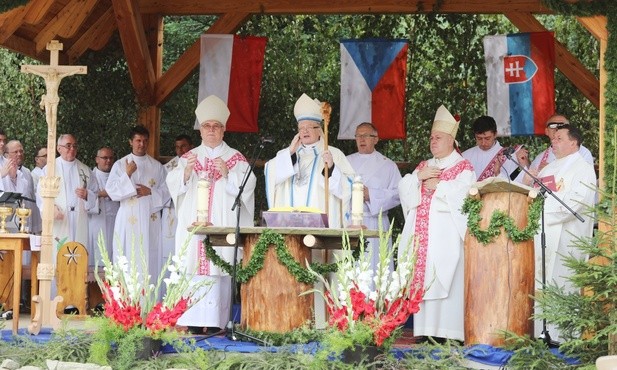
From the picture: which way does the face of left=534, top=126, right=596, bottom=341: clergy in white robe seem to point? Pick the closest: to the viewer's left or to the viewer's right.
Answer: to the viewer's left

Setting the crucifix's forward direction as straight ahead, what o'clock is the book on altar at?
The book on altar is roughly at 10 o'clock from the crucifix.

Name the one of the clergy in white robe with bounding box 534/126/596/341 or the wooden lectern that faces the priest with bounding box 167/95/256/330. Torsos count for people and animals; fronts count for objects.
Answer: the clergy in white robe

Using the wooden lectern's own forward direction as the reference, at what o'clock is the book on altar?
The book on altar is roughly at 3 o'clock from the wooden lectern.

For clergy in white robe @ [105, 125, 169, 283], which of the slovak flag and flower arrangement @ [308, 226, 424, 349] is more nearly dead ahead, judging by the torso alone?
the flower arrangement

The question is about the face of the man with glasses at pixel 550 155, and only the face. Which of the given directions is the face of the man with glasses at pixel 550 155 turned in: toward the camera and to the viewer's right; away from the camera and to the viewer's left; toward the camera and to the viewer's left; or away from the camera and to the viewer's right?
toward the camera and to the viewer's left
